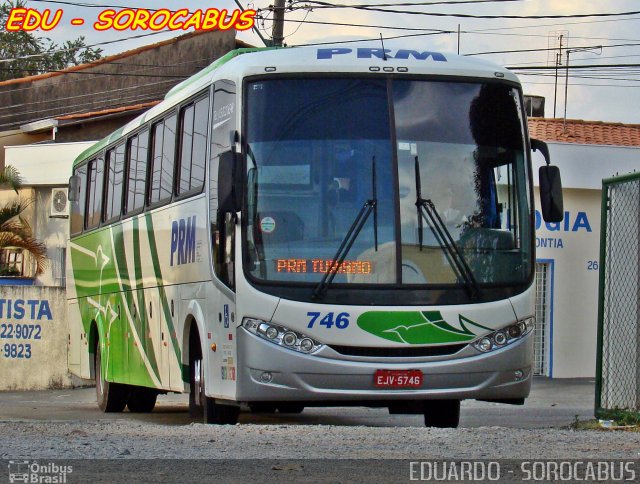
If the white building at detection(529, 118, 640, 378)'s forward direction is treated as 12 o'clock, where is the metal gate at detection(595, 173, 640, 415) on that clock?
The metal gate is roughly at 12 o'clock from the white building.

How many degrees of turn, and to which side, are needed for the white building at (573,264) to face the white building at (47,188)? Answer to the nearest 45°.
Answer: approximately 135° to its right

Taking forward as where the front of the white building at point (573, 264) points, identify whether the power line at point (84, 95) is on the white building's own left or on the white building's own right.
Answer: on the white building's own right

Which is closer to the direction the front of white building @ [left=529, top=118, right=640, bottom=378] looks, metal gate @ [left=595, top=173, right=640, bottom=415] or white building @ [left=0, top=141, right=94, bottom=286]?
the metal gate

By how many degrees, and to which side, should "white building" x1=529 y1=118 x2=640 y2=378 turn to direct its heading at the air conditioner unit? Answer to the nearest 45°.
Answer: approximately 90° to its right

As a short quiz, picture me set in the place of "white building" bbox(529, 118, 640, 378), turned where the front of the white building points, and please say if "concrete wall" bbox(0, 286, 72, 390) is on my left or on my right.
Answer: on my right

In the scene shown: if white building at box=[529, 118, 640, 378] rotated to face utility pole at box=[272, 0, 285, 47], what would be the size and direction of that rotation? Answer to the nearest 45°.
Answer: approximately 90° to its right

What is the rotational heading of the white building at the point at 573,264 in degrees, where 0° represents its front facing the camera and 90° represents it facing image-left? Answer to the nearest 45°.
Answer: approximately 0°

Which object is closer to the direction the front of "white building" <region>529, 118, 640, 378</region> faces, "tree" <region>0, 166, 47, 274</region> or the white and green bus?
the white and green bus

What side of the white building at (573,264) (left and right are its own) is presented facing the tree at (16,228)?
right
